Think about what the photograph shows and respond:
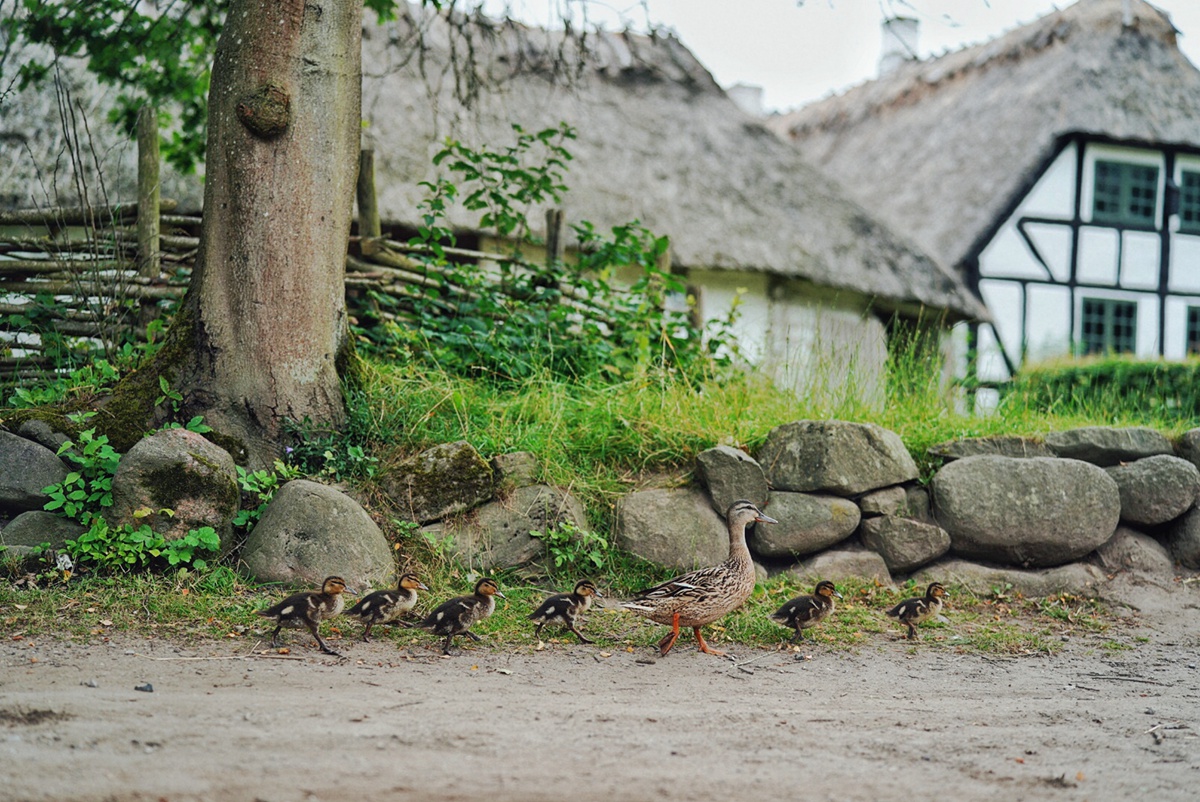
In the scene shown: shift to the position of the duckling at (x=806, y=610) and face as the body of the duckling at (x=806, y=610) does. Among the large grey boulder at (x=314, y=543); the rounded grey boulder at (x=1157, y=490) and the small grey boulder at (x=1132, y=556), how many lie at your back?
1

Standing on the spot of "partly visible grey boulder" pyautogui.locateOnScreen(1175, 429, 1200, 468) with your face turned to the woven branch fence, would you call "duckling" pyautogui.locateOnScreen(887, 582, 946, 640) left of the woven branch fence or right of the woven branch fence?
left

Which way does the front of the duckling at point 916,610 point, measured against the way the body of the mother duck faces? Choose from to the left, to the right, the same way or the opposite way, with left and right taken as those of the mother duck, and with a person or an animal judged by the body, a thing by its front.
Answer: the same way

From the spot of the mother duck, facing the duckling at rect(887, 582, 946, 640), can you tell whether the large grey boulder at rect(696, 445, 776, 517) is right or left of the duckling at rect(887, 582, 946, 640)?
left

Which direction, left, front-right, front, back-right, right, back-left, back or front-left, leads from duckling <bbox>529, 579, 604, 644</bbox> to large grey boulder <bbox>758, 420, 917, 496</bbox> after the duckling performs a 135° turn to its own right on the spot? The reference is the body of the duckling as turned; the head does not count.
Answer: back

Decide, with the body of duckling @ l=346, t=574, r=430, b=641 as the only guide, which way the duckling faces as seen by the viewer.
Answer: to the viewer's right

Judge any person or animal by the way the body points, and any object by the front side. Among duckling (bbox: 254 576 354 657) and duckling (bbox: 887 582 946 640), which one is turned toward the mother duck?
duckling (bbox: 254 576 354 657)

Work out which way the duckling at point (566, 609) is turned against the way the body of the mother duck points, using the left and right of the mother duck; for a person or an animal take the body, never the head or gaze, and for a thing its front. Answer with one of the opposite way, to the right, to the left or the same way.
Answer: the same way

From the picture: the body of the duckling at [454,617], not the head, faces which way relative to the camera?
to the viewer's right

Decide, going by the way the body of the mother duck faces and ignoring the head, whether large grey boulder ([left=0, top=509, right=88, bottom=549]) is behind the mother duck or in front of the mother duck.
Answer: behind

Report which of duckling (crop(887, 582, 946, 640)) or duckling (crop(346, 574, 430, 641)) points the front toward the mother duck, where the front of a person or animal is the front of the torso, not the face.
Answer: duckling (crop(346, 574, 430, 641))

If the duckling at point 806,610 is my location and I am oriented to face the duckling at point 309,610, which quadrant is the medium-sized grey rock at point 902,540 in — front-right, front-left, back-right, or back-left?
back-right

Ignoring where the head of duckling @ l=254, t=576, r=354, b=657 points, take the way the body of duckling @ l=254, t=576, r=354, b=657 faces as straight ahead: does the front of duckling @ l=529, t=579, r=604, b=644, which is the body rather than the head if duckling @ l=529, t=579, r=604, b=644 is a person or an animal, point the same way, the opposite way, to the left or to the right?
the same way

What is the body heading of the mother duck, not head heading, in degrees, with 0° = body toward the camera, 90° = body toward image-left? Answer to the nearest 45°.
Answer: approximately 270°

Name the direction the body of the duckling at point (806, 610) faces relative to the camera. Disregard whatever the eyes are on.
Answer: to the viewer's right

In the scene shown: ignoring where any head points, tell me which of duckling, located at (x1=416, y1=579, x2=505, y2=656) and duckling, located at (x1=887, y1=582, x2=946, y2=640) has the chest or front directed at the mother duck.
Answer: duckling, located at (x1=416, y1=579, x2=505, y2=656)

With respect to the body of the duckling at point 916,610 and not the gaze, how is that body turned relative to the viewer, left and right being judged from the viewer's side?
facing to the right of the viewer

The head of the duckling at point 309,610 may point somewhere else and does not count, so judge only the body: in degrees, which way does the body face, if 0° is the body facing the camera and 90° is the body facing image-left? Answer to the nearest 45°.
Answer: approximately 270°

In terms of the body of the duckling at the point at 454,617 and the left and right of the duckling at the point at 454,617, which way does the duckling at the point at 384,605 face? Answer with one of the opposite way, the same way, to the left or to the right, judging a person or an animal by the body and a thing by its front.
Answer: the same way

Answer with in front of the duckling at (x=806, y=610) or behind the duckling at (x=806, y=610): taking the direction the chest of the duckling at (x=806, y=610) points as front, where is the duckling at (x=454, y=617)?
behind

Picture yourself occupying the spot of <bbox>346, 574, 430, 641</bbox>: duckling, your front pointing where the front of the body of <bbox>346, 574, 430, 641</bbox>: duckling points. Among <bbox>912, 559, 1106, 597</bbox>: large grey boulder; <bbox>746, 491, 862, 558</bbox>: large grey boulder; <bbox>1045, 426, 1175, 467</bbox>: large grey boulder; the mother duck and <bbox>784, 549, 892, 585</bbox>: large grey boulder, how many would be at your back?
0

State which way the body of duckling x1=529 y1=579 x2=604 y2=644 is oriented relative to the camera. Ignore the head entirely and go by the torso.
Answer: to the viewer's right
